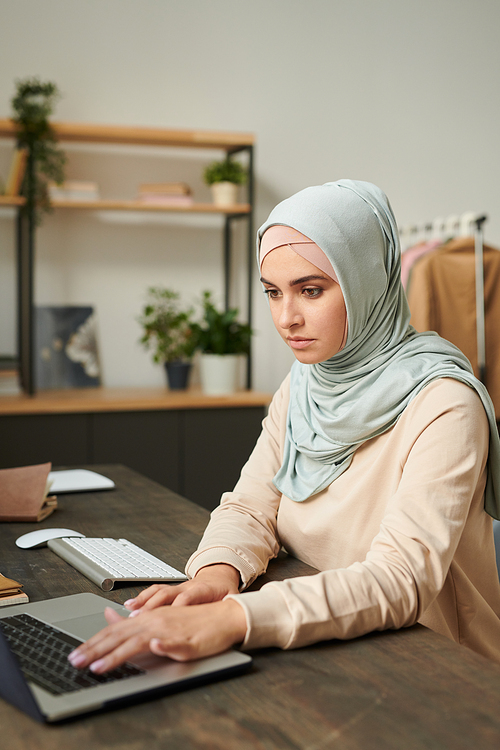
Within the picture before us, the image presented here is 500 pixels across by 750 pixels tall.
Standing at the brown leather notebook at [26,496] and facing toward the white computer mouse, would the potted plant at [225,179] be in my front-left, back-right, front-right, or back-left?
back-left

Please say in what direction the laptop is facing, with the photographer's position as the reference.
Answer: facing away from the viewer and to the right of the viewer

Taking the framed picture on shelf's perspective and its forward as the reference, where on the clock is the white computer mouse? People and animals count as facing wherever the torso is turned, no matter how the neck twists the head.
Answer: The white computer mouse is roughly at 12 o'clock from the framed picture on shelf.

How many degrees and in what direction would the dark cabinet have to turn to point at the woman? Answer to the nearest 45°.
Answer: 0° — it already faces them

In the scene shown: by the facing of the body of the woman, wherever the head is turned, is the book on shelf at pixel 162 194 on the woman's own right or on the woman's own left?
on the woman's own right

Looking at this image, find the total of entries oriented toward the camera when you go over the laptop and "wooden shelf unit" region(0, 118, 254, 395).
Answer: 1

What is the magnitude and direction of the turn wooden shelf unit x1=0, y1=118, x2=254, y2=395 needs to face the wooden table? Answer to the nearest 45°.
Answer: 0° — it already faces it

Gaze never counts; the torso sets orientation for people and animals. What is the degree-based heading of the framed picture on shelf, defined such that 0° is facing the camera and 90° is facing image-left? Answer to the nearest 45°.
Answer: approximately 0°

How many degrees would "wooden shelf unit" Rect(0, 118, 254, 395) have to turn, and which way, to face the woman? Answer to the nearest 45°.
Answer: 0° — it already faces them
